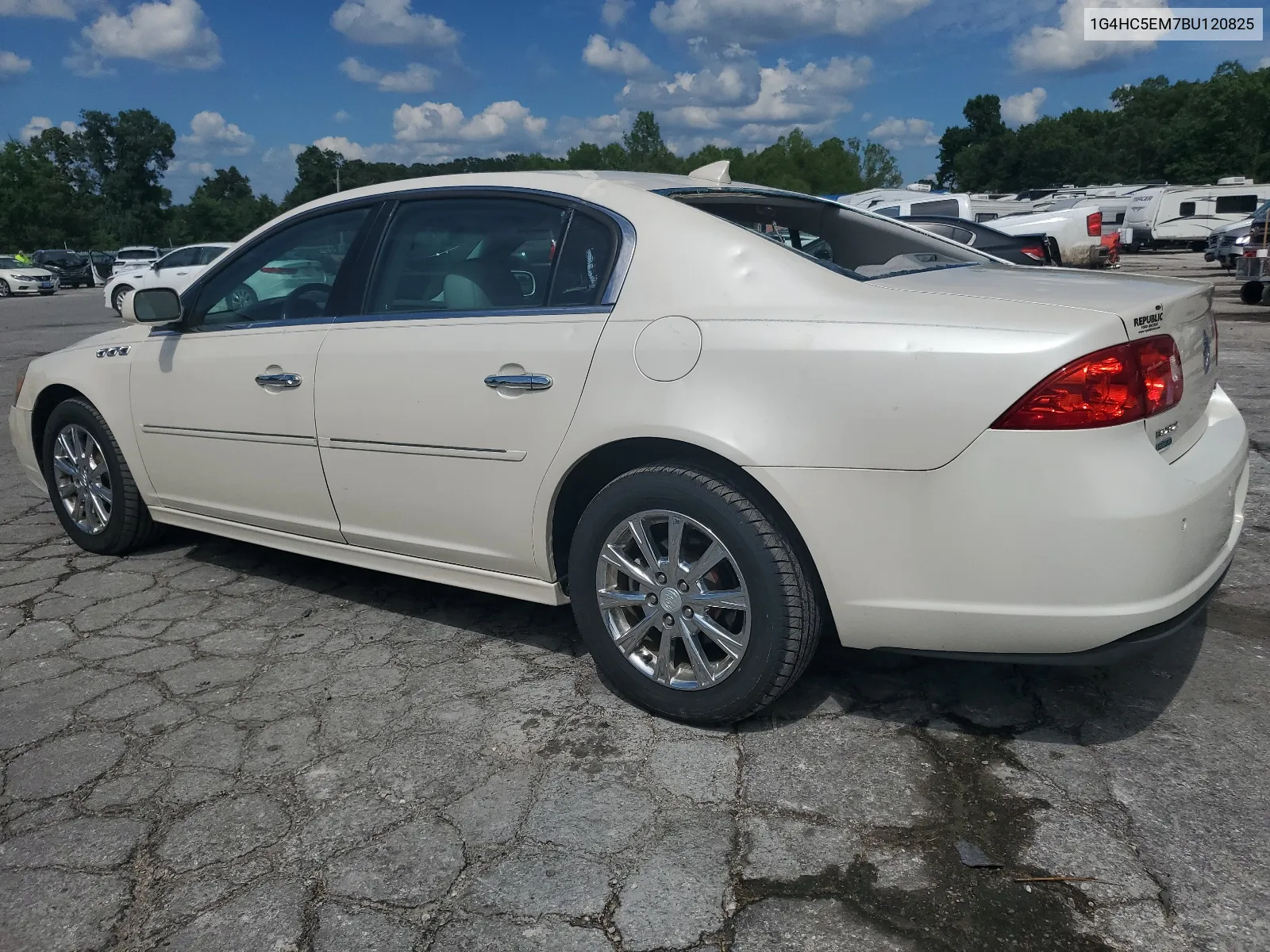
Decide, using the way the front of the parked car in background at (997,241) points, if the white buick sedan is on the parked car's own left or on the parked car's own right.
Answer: on the parked car's own left

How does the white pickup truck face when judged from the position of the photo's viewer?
facing away from the viewer and to the left of the viewer

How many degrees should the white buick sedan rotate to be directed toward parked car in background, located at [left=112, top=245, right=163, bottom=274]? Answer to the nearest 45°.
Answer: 0° — it already faces it

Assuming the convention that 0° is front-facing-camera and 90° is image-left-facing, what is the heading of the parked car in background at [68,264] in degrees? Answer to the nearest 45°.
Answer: approximately 315°

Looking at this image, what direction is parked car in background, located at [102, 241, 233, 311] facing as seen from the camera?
to the viewer's left

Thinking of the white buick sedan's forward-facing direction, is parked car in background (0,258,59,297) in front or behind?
in front

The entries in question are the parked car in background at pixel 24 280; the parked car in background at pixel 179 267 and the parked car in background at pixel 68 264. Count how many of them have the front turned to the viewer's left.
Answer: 1

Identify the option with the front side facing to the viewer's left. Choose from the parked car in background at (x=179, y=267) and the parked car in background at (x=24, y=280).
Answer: the parked car in background at (x=179, y=267)

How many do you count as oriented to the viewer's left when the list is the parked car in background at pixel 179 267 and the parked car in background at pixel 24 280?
1

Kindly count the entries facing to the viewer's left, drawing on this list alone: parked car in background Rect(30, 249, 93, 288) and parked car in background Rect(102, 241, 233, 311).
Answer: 1

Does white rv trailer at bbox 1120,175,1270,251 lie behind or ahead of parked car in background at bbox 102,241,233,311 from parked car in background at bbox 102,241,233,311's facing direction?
behind

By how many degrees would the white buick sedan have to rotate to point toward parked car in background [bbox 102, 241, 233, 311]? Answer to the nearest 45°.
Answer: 0° — it already faces it
